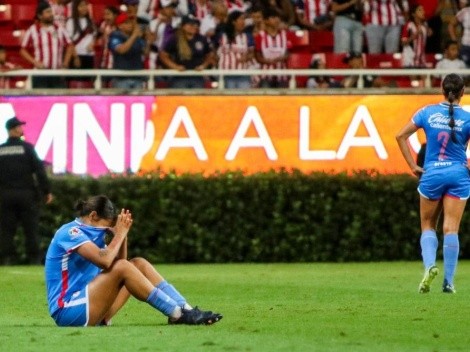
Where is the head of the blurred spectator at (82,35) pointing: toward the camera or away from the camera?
toward the camera

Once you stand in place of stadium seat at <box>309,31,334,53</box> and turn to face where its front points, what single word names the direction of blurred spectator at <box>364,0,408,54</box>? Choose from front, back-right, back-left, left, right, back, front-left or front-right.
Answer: left

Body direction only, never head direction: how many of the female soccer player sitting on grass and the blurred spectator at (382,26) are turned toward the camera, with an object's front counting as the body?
1

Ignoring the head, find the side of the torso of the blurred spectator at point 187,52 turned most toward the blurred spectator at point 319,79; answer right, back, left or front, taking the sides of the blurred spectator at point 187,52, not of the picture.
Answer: left

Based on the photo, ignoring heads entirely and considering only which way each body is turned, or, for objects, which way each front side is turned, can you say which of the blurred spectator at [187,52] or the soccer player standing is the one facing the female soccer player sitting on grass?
the blurred spectator

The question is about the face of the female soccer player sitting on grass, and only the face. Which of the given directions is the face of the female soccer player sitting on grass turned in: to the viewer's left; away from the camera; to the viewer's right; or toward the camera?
to the viewer's right

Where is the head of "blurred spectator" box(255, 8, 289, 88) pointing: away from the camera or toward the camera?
toward the camera

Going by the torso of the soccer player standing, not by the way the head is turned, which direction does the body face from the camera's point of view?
away from the camera

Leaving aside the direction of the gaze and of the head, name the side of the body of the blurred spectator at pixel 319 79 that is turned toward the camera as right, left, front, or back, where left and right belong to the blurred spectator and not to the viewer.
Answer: front

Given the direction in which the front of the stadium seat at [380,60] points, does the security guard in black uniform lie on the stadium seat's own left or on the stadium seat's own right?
on the stadium seat's own right

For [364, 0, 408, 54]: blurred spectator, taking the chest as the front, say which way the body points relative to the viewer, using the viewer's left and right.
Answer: facing the viewer

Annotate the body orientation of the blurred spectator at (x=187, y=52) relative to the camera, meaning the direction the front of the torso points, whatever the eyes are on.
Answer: toward the camera

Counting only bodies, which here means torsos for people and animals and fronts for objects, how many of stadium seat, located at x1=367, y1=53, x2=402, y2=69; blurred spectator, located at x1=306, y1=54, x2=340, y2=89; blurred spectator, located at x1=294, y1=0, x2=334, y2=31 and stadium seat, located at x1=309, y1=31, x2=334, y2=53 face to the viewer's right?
0

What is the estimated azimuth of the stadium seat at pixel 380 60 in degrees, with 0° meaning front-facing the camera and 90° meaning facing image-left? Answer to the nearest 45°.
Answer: approximately 0°

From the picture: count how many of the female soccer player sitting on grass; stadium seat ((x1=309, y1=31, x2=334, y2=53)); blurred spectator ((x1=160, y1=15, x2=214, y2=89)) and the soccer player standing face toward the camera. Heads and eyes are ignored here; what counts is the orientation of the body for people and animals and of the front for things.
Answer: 2

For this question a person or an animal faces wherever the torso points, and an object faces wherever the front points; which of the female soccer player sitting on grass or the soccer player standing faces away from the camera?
the soccer player standing

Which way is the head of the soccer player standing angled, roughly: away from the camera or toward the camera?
away from the camera
